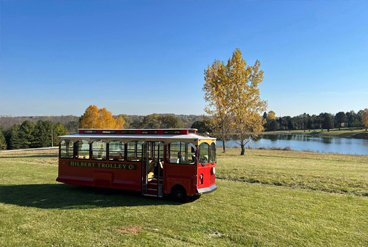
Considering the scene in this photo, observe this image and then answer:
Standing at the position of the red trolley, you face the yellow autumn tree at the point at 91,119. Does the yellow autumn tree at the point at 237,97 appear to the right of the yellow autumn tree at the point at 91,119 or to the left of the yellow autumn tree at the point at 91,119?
right

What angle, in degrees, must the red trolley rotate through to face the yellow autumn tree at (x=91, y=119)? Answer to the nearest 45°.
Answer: approximately 135° to its left

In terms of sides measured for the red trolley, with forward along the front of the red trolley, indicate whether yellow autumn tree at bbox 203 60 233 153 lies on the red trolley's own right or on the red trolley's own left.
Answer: on the red trolley's own left

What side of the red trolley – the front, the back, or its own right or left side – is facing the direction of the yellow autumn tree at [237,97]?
left

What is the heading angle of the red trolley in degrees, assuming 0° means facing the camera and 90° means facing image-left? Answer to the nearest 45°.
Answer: approximately 315°

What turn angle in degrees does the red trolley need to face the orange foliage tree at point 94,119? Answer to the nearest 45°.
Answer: approximately 135° to its left
